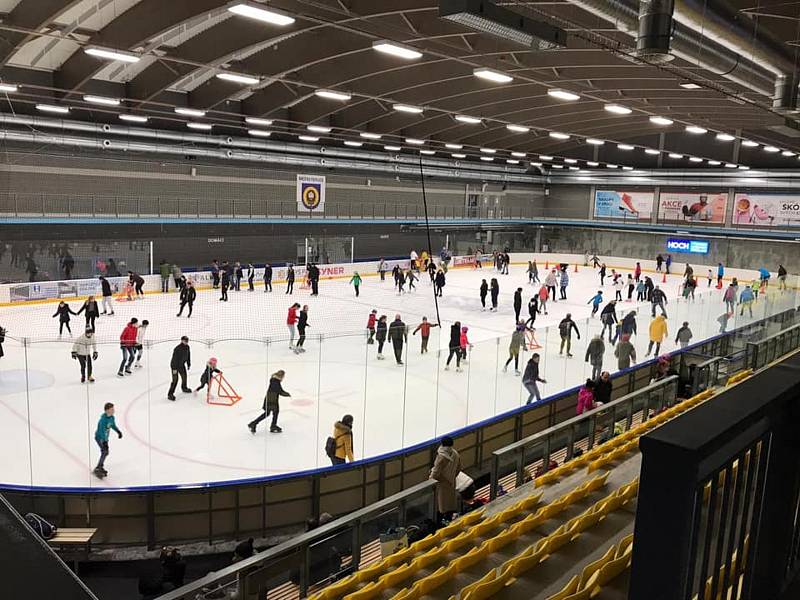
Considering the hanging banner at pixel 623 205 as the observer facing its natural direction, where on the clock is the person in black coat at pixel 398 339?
The person in black coat is roughly at 12 o'clock from the hanging banner.

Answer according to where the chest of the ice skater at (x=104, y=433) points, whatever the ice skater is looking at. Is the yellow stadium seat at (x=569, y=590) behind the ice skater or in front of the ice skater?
in front

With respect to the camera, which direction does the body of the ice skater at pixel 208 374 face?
to the viewer's right

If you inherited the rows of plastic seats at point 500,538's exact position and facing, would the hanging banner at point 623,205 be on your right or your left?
on your right

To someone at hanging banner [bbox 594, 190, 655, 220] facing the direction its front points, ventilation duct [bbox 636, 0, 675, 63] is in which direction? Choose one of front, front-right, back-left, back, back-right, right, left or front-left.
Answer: front

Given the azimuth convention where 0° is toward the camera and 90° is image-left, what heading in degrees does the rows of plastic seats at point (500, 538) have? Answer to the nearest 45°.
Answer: approximately 135°

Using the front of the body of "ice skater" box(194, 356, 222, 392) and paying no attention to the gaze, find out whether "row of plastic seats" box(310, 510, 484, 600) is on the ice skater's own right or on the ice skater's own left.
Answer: on the ice skater's own right

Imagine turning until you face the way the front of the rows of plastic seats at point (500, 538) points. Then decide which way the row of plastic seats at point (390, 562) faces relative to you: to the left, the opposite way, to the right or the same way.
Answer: the same way

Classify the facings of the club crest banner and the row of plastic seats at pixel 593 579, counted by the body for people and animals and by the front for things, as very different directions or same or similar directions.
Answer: very different directions

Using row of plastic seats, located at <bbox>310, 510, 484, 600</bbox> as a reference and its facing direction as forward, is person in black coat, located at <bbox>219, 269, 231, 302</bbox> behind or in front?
in front

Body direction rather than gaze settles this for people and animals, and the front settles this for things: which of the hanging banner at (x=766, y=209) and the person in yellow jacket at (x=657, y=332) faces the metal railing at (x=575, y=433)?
the hanging banner

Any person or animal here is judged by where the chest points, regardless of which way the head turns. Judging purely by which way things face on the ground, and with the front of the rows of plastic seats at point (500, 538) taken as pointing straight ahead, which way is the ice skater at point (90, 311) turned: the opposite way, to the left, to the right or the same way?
the opposite way

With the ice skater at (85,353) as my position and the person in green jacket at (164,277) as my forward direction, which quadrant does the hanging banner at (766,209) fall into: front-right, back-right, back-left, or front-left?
front-right

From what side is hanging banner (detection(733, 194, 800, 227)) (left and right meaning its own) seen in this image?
front

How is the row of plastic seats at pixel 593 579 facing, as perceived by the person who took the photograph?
facing away from the viewer and to the left of the viewer

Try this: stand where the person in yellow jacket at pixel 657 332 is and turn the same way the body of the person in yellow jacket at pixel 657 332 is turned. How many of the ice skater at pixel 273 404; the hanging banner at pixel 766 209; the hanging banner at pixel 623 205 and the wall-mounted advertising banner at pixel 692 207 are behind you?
1
